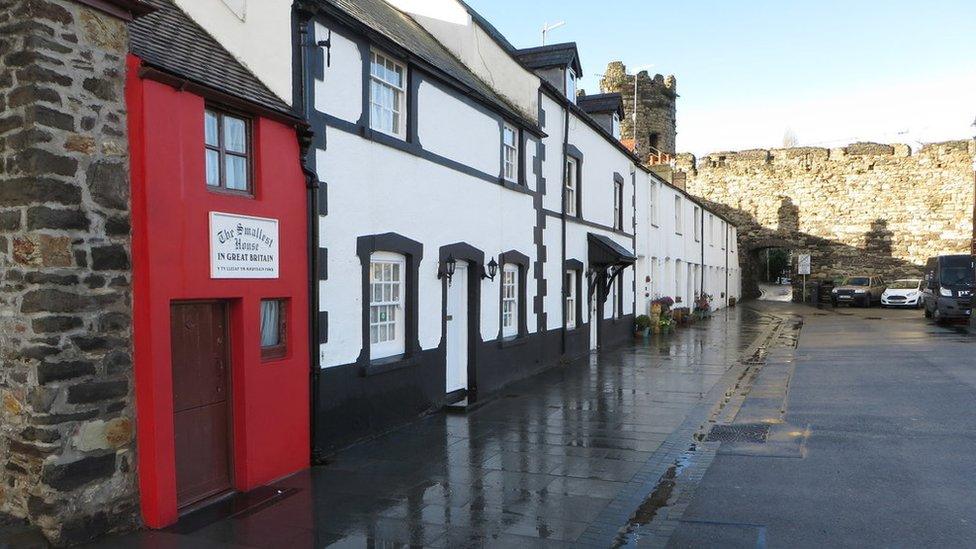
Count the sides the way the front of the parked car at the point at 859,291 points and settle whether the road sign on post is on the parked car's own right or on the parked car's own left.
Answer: on the parked car's own right

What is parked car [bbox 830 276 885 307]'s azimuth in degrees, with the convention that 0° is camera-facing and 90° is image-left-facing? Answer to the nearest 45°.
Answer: approximately 45°

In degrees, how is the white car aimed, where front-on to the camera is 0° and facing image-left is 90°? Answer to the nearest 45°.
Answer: approximately 45°

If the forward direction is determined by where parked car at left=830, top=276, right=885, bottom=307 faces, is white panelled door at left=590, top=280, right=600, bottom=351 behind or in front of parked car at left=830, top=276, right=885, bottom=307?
in front

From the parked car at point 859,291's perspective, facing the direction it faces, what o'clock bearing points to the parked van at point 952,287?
the parked van at point 952,287 is roughly at 10 o'clock from the parked car at point 859,291.

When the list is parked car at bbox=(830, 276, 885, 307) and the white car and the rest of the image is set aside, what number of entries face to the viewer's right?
0

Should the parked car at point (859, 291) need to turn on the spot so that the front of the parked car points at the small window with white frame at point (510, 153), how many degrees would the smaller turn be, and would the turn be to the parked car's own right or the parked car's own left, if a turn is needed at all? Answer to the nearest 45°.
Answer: approximately 45° to the parked car's own left

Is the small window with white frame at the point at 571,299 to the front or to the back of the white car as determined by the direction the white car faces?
to the front

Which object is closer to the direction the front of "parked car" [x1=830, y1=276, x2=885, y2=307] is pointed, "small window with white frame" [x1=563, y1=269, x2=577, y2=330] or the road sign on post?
the small window with white frame
